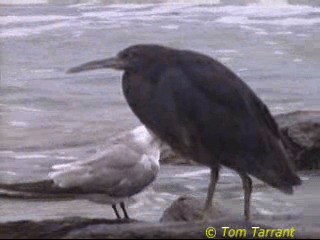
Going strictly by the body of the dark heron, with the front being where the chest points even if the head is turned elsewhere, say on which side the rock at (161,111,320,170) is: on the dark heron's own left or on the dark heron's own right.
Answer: on the dark heron's own right

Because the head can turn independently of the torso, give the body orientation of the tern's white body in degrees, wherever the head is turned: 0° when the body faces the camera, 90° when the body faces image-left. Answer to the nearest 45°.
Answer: approximately 270°

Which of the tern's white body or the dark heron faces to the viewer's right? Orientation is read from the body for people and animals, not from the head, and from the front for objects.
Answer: the tern's white body

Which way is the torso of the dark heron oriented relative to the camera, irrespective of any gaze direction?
to the viewer's left

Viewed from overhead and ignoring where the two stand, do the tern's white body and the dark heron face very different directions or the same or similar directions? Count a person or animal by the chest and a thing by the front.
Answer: very different directions

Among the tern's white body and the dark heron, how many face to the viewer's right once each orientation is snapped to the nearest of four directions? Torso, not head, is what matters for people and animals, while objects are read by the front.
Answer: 1
